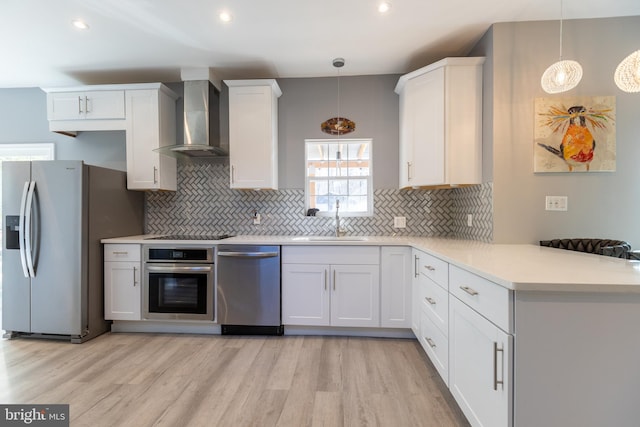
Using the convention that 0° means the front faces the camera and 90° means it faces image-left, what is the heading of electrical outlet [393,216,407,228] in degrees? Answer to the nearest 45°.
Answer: approximately 0°

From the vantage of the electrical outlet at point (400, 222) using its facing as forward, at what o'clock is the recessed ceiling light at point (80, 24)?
The recessed ceiling light is roughly at 2 o'clock from the electrical outlet.

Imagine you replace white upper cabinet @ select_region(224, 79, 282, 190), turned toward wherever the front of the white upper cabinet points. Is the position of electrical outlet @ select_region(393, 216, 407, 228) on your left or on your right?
on your left
